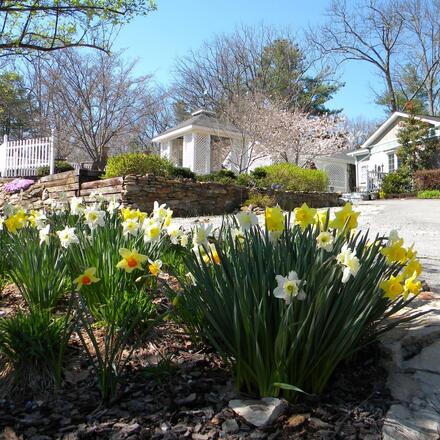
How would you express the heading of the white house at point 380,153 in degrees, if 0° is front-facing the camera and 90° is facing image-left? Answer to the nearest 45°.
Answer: approximately 45°

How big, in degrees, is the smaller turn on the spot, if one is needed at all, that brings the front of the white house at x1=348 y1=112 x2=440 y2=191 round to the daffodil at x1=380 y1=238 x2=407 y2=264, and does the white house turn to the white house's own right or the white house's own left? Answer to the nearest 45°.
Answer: approximately 45° to the white house's own left

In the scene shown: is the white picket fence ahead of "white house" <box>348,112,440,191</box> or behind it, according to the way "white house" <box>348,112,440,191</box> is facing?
ahead

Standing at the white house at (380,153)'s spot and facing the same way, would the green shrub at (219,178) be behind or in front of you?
in front

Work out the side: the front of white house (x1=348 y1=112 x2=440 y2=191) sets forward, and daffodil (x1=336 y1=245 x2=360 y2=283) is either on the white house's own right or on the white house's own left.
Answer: on the white house's own left

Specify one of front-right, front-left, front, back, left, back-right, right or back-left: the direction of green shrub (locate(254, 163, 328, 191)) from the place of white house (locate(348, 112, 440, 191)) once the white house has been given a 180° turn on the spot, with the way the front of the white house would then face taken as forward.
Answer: back-right

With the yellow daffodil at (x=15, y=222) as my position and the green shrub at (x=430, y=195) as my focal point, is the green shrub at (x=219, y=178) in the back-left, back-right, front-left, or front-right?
front-left

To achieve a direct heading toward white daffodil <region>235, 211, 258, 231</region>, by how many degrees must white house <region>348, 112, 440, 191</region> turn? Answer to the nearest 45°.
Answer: approximately 45° to its left

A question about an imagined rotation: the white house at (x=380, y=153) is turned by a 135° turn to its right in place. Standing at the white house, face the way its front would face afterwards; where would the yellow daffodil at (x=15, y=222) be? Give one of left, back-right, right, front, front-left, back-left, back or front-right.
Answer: back

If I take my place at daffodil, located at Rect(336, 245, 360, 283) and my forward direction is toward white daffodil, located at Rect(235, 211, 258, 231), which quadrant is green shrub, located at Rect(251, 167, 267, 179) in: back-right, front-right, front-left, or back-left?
front-right

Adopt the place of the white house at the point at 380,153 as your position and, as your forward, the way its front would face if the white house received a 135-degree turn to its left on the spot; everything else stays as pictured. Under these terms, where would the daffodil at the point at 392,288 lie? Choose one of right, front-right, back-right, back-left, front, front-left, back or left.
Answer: right

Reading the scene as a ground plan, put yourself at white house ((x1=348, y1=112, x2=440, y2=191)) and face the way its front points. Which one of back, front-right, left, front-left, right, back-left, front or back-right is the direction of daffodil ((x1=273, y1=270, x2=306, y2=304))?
front-left

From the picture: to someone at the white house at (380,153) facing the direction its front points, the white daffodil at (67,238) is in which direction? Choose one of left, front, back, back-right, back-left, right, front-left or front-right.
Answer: front-left

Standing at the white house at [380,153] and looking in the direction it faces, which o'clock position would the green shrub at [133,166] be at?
The green shrub is roughly at 11 o'clock from the white house.
